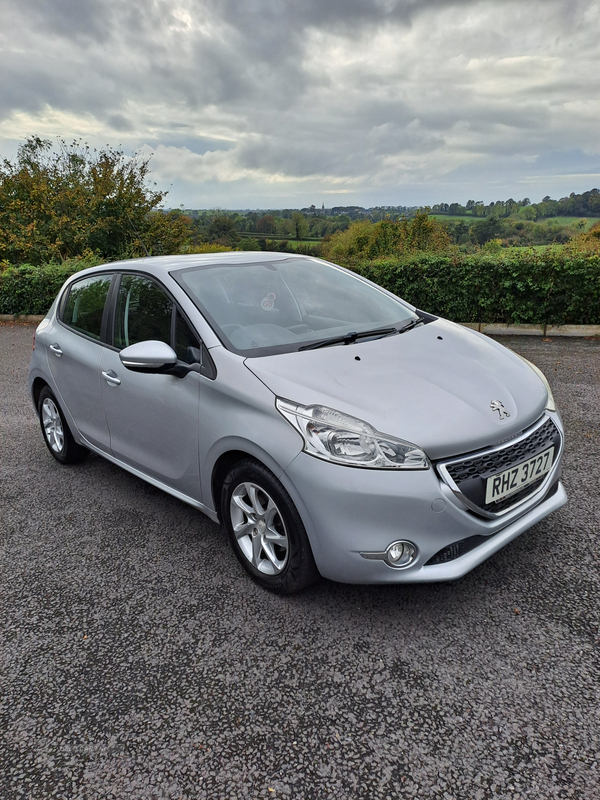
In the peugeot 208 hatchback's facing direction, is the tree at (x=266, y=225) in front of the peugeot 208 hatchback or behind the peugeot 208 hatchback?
behind

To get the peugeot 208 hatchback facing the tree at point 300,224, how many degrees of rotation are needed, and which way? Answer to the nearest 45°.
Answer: approximately 135° to its left

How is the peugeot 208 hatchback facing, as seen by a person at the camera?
facing the viewer and to the right of the viewer

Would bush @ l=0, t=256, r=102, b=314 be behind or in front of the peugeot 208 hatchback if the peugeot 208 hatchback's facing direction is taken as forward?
behind

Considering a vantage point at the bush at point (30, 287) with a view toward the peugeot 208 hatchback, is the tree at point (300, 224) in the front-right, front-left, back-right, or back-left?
back-left

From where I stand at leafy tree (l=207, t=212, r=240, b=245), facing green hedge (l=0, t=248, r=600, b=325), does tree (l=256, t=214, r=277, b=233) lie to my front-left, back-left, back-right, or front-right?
back-left

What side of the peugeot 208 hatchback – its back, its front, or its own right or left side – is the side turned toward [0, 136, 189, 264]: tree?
back

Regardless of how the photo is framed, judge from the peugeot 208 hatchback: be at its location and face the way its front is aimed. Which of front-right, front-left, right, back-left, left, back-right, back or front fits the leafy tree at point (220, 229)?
back-left
